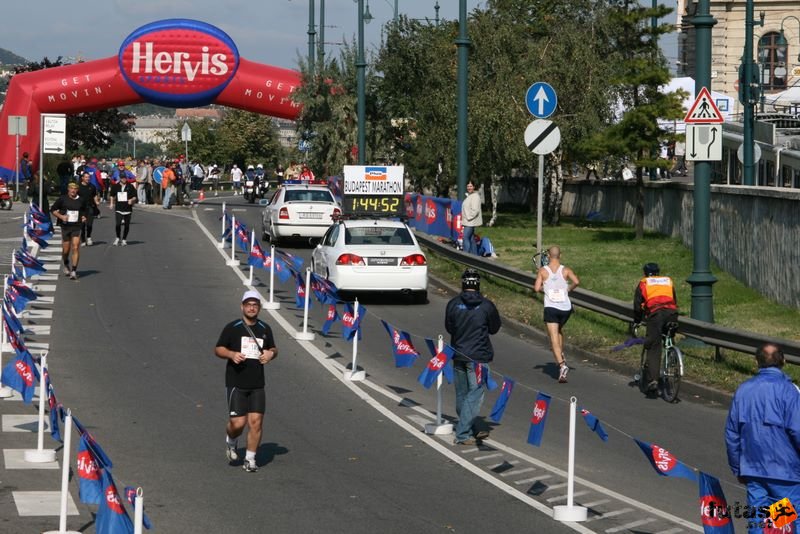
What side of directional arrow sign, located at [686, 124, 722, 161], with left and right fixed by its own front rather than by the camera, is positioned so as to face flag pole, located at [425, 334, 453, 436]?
front

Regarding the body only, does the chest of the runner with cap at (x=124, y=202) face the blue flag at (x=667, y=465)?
yes

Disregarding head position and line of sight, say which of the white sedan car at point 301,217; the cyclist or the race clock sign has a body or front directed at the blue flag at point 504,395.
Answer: the race clock sign

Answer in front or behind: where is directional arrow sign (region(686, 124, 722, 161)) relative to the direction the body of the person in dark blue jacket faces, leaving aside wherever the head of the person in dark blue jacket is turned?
in front

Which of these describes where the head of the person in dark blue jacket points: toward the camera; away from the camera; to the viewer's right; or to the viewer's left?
away from the camera

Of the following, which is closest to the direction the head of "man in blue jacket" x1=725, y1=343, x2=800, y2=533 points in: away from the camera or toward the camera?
away from the camera

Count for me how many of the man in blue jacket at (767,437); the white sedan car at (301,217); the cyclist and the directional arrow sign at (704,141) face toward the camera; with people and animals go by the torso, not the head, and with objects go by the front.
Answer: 1

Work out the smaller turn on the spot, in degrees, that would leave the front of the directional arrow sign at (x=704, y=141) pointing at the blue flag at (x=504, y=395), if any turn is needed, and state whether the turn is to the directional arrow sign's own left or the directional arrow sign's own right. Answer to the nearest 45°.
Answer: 0° — it already faces it

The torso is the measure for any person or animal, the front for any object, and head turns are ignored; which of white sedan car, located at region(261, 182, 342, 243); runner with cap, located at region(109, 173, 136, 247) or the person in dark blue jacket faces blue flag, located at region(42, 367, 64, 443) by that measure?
the runner with cap

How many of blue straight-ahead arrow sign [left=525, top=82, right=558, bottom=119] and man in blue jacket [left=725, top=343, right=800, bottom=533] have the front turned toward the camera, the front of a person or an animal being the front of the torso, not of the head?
1

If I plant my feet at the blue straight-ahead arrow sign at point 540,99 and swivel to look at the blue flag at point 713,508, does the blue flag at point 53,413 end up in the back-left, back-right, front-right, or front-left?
front-right

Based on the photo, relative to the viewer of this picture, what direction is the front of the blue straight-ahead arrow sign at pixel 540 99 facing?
facing the viewer

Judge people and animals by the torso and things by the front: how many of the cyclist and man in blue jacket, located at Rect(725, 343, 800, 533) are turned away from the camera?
2

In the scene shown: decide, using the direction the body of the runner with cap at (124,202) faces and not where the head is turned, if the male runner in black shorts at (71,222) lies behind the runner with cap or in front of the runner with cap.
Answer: in front

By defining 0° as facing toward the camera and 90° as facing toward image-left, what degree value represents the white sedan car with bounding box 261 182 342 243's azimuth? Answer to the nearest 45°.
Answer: approximately 135°

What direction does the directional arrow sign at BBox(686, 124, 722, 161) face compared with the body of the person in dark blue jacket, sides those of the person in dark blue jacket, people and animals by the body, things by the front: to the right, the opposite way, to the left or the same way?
the opposite way
